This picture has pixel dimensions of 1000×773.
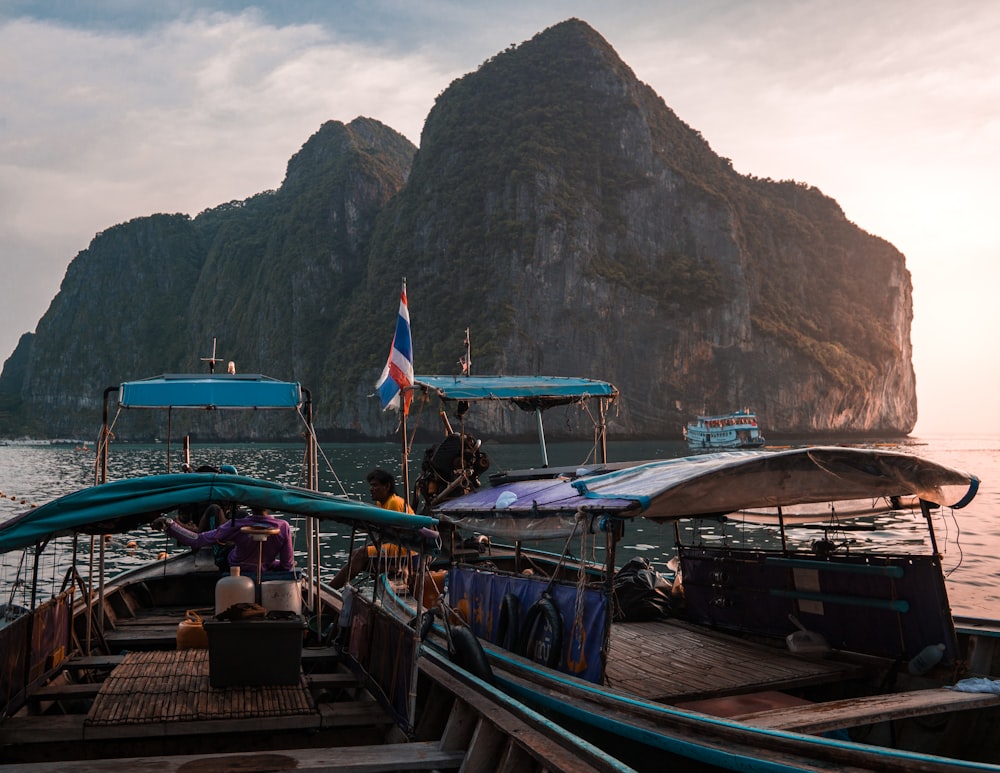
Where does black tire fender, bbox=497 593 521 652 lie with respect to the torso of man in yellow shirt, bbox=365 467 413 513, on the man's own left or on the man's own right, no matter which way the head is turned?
on the man's own left

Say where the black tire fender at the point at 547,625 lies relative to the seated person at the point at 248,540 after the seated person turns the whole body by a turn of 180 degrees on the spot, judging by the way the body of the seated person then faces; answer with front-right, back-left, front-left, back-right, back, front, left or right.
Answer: front-left

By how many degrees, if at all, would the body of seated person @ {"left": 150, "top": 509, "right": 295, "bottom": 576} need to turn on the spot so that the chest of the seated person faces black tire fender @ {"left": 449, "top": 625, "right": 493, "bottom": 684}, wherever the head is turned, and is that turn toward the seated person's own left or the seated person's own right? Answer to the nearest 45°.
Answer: approximately 135° to the seated person's own right

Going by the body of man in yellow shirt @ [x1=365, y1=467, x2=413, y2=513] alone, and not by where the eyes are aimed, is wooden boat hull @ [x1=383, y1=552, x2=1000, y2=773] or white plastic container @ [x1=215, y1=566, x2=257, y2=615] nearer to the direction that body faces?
the white plastic container

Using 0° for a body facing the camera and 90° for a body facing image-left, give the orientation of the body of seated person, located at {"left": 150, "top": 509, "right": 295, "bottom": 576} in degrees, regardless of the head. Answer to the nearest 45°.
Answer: approximately 180°

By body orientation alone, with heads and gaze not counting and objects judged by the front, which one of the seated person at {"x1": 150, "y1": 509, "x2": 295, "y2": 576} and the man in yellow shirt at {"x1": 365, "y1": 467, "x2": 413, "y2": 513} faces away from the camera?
the seated person

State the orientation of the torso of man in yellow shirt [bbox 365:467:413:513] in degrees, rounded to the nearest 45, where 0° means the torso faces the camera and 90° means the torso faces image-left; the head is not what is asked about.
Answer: approximately 90°

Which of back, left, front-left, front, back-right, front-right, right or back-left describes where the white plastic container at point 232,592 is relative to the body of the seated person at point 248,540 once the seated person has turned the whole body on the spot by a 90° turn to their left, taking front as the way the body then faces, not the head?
left

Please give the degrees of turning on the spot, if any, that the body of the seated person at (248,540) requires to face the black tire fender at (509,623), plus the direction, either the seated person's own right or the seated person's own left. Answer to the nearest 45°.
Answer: approximately 135° to the seated person's own right
